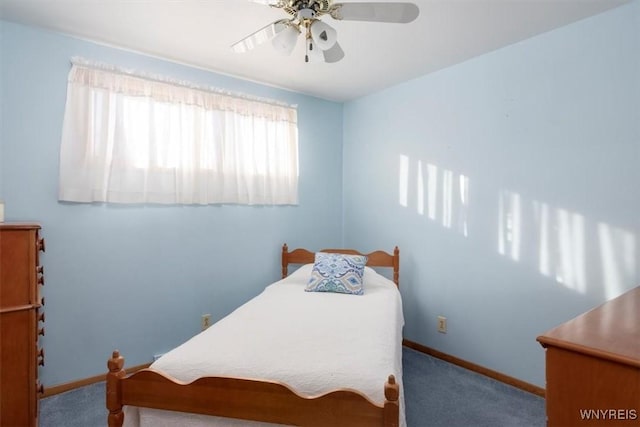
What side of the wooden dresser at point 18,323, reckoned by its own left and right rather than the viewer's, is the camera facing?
right

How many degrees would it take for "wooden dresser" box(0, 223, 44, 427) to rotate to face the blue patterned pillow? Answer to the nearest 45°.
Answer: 0° — it already faces it

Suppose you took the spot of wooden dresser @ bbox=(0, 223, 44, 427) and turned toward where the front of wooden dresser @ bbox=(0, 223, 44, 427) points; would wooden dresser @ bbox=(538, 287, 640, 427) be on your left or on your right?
on your right

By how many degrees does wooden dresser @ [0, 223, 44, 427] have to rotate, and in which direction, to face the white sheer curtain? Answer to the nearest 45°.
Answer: approximately 45° to its left
